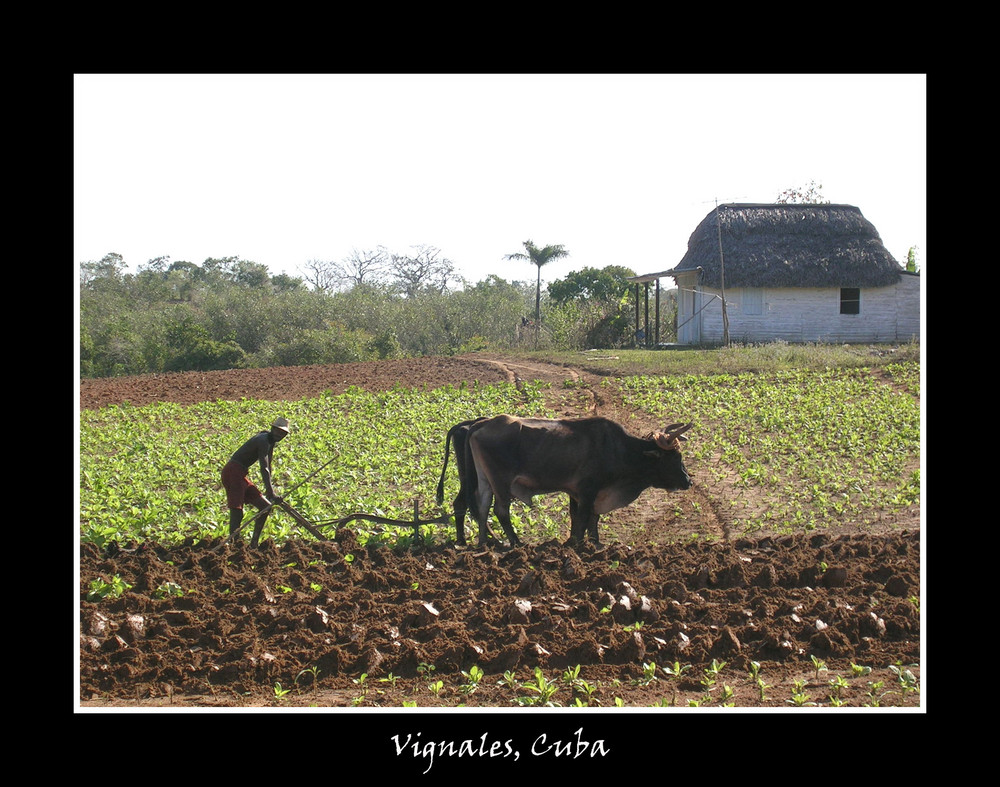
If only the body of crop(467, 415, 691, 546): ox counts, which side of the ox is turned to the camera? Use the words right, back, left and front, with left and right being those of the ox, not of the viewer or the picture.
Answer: right

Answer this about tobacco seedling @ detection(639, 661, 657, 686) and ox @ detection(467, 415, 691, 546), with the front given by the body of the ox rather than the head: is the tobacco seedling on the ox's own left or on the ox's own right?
on the ox's own right

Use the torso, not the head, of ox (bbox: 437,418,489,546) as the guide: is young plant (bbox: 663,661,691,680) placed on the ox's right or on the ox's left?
on the ox's right

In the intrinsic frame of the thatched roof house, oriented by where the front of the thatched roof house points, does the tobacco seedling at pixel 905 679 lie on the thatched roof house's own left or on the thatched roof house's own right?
on the thatched roof house's own left

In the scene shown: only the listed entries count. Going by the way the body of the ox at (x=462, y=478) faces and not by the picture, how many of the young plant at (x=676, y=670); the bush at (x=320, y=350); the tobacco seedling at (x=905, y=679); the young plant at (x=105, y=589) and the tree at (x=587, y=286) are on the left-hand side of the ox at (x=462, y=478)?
2

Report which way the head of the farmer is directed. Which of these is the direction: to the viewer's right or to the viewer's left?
to the viewer's right

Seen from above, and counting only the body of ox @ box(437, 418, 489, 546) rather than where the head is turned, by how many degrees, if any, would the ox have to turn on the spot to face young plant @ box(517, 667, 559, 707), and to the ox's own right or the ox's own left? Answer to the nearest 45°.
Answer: approximately 90° to the ox's own right

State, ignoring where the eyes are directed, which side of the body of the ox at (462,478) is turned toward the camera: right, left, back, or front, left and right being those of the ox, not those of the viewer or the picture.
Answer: right
